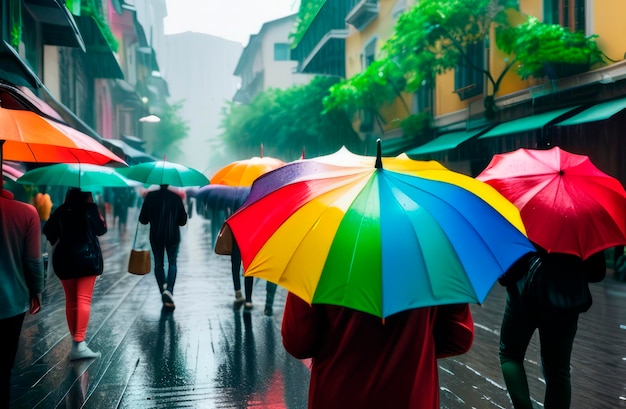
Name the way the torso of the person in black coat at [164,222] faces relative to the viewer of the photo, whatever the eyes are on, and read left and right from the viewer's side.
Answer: facing away from the viewer

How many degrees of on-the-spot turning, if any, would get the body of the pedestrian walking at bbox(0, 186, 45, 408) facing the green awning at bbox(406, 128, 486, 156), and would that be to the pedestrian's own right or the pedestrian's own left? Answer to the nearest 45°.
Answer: approximately 45° to the pedestrian's own right

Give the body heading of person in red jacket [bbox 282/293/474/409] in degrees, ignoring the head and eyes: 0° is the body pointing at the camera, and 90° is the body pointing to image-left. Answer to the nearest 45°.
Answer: approximately 180°

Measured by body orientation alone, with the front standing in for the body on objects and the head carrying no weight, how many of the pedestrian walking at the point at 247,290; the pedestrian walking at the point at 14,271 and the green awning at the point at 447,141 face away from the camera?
2

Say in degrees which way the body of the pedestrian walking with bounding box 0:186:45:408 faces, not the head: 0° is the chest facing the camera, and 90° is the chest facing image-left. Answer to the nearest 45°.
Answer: approximately 180°

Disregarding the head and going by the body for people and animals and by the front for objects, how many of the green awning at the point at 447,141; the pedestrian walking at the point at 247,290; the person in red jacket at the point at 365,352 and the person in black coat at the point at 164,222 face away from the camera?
3

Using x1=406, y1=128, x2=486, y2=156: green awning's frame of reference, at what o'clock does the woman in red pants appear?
The woman in red pants is roughly at 11 o'clock from the green awning.

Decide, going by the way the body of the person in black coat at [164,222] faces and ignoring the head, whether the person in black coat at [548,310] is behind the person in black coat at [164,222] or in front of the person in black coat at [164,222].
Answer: behind

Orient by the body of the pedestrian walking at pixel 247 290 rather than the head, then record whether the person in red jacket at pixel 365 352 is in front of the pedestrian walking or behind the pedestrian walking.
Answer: behind

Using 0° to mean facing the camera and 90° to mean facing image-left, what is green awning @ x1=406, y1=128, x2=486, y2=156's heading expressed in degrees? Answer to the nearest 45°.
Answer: approximately 45°

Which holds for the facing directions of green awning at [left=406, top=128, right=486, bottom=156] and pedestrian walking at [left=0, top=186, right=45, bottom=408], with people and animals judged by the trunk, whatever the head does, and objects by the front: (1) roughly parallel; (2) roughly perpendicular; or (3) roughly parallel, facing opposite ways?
roughly perpendicular

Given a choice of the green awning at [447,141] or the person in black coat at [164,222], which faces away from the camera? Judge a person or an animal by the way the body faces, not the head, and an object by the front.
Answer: the person in black coat

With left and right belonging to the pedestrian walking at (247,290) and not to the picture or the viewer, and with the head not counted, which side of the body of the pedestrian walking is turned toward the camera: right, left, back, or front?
back

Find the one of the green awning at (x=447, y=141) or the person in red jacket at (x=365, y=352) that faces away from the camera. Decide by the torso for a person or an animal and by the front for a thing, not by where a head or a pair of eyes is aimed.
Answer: the person in red jacket
